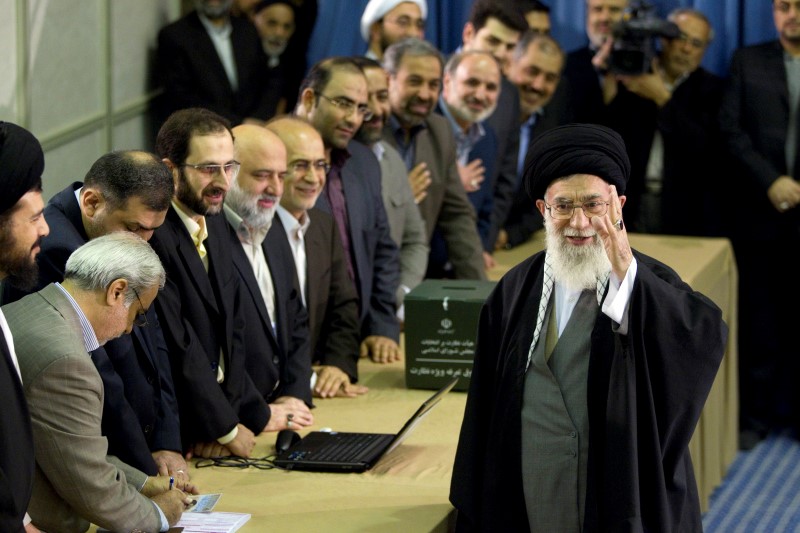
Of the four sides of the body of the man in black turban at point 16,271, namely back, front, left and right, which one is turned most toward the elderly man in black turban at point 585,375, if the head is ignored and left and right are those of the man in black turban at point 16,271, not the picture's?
front

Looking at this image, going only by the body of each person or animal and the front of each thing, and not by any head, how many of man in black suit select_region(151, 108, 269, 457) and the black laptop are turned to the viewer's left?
1

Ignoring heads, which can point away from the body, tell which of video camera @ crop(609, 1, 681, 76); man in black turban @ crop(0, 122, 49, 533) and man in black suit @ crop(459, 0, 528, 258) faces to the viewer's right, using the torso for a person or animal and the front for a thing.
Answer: the man in black turban

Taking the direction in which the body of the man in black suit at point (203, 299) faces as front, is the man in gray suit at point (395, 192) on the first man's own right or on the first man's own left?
on the first man's own left

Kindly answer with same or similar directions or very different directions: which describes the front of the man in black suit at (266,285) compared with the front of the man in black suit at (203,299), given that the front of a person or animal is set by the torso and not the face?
same or similar directions

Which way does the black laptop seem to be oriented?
to the viewer's left

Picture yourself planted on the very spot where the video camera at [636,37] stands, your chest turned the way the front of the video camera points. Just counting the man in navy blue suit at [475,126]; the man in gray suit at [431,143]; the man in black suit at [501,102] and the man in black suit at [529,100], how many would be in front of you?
4

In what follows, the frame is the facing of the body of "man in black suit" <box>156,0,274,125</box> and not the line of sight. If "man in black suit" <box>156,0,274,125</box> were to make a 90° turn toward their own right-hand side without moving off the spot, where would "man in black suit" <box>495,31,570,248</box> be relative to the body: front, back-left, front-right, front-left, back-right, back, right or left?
back-left

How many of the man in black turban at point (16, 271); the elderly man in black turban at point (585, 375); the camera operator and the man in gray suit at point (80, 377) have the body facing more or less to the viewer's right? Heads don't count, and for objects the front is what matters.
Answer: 2

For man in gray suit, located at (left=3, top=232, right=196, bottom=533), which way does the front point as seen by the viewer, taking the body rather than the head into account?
to the viewer's right

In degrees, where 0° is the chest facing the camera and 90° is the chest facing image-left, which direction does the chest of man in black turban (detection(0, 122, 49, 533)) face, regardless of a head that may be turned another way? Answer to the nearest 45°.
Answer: approximately 270°

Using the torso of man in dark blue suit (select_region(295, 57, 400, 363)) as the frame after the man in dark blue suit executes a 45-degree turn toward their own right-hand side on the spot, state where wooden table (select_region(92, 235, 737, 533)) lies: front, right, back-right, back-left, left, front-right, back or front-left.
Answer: front

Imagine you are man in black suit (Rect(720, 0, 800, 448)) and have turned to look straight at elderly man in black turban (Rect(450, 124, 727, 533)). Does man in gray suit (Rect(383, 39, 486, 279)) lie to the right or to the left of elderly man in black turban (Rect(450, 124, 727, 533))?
right

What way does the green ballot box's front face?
toward the camera

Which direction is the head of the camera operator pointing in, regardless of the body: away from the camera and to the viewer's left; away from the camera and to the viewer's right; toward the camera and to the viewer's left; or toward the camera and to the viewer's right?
toward the camera and to the viewer's left

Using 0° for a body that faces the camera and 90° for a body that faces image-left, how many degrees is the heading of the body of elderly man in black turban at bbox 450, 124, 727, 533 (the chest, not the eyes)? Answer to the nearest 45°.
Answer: approximately 0°

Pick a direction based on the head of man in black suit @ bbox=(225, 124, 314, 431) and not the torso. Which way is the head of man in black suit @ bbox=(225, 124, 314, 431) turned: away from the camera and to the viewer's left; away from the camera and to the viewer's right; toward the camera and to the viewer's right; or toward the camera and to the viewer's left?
toward the camera and to the viewer's right
